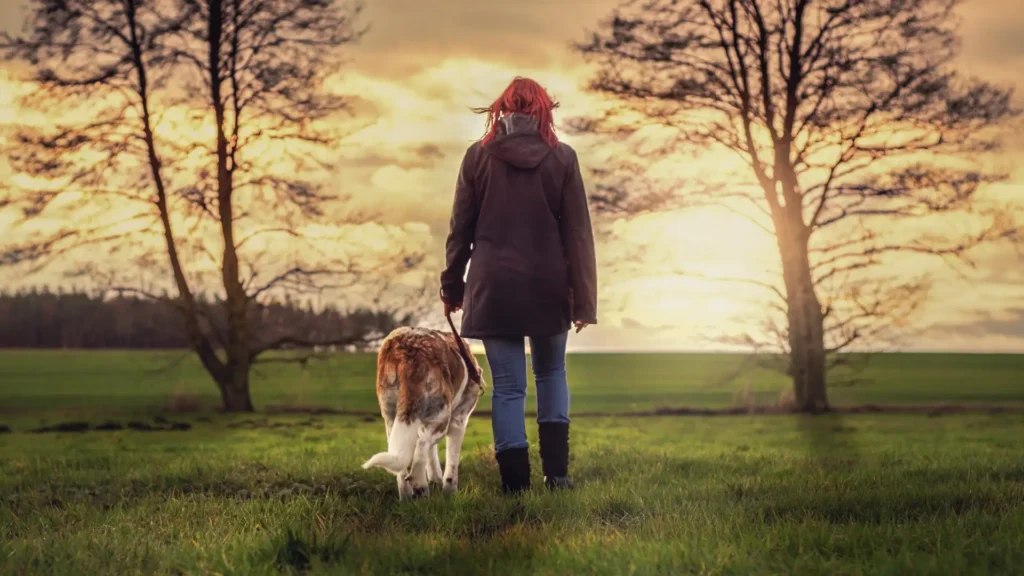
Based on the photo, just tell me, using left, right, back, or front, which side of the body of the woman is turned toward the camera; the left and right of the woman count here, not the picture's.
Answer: back

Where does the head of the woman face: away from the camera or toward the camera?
away from the camera
